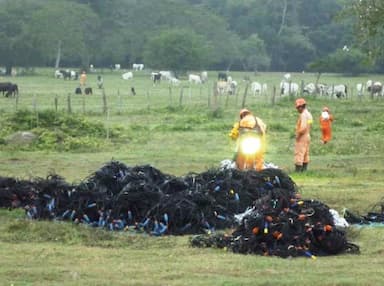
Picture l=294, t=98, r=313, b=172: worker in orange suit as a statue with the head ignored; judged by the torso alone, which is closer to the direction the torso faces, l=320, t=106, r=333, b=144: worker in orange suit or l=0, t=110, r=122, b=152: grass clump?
the grass clump

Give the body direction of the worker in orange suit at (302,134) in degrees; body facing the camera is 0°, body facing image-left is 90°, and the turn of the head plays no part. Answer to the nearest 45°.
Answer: approximately 90°

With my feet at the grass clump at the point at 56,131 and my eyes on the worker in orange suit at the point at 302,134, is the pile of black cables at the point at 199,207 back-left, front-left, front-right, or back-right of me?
front-right

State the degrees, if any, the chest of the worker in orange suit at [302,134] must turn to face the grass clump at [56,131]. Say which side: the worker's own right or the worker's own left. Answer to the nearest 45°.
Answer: approximately 45° to the worker's own right

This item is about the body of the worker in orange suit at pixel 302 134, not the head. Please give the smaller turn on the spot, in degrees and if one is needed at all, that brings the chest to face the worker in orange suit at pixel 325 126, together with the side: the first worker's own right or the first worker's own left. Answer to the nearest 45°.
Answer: approximately 90° to the first worker's own right

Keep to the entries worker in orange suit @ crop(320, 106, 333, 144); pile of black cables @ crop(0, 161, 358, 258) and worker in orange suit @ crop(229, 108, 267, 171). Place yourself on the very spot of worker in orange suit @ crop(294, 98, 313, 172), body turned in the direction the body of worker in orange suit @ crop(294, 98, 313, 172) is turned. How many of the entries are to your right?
1
